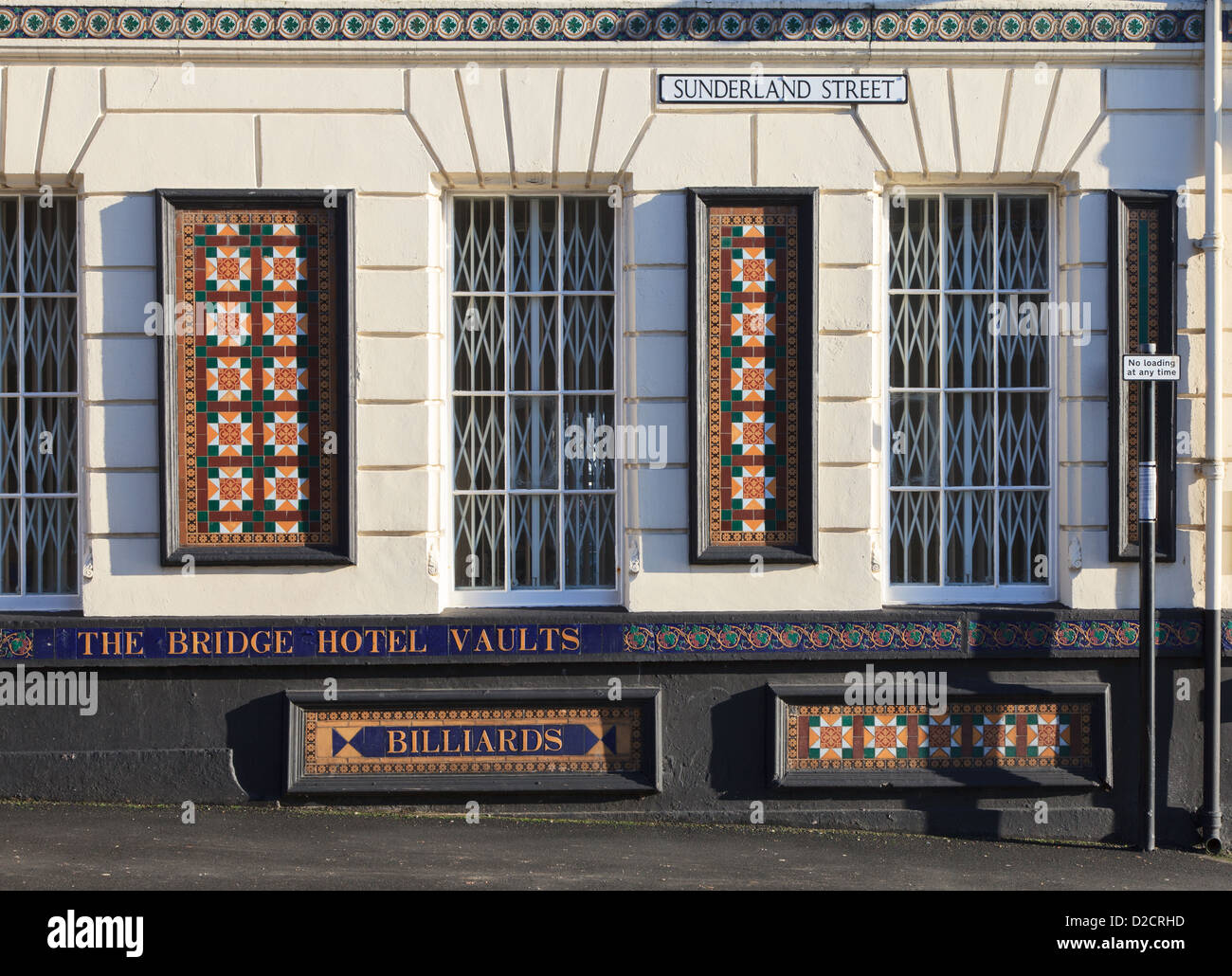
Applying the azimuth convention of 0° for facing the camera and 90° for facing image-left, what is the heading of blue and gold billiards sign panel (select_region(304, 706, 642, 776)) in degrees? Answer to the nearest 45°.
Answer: approximately 0°

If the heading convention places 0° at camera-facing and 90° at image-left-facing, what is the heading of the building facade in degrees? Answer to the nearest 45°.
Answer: approximately 0°

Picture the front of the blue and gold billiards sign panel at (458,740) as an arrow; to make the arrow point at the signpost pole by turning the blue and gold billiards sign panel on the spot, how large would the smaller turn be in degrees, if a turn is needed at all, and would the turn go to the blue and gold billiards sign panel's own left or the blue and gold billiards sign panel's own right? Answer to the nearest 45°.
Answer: approximately 90° to the blue and gold billiards sign panel's own left
